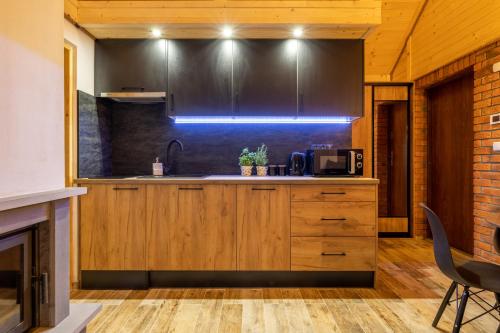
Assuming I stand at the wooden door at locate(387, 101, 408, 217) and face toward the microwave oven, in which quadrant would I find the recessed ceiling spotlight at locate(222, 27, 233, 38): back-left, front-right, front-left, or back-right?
front-right

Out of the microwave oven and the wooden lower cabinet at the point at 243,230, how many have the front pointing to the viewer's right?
0

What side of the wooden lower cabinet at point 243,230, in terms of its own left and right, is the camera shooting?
front

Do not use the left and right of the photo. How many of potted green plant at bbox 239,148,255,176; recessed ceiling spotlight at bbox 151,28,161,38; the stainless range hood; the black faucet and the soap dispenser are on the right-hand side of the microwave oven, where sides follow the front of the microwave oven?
5

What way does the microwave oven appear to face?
toward the camera

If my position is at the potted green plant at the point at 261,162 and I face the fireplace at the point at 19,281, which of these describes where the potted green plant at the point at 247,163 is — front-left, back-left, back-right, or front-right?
front-right

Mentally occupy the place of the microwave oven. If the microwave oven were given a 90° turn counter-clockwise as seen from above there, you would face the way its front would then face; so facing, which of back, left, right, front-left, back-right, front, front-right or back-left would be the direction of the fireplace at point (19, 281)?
back-right

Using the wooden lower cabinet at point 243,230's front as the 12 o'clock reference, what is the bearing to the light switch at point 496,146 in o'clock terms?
The light switch is roughly at 9 o'clock from the wooden lower cabinet.
